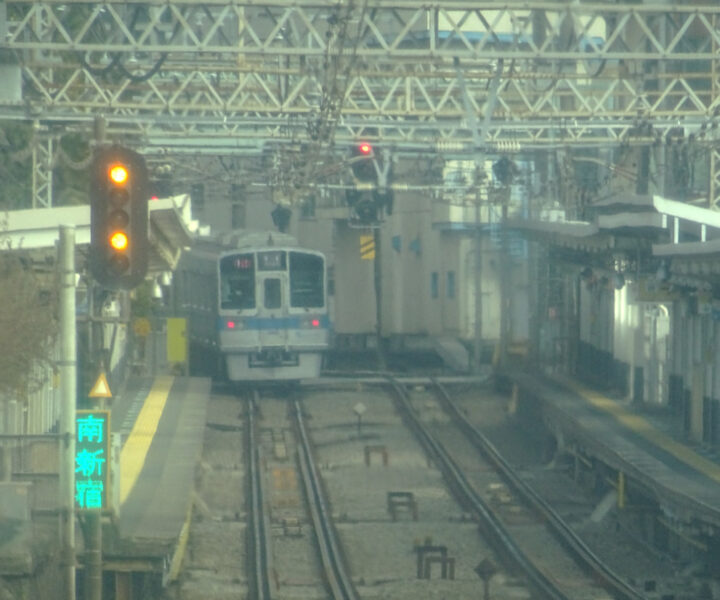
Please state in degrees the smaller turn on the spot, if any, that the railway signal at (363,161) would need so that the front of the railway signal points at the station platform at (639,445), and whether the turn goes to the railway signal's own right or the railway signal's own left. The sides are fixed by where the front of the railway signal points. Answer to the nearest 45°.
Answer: approximately 45° to the railway signal's own left

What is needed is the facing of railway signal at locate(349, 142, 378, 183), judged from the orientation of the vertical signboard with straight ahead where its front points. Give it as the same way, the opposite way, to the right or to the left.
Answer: the same way

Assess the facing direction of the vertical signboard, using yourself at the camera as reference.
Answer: facing the viewer

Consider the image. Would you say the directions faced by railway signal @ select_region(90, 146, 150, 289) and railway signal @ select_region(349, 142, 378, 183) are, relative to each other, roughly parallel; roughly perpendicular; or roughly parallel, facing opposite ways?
roughly parallel

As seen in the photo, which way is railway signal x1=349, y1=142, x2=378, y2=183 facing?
toward the camera

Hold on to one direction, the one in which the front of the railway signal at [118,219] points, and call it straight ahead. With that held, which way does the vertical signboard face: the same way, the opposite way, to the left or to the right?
the same way

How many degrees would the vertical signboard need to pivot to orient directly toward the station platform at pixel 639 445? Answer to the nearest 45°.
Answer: approximately 135° to its left

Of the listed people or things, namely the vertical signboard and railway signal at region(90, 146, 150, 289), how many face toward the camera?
2

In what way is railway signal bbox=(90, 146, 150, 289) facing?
toward the camera

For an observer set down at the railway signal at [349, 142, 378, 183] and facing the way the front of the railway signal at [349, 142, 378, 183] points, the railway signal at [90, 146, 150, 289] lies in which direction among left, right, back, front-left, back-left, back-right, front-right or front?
front

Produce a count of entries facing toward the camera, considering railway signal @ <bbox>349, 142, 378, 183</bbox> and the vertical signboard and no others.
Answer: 2
